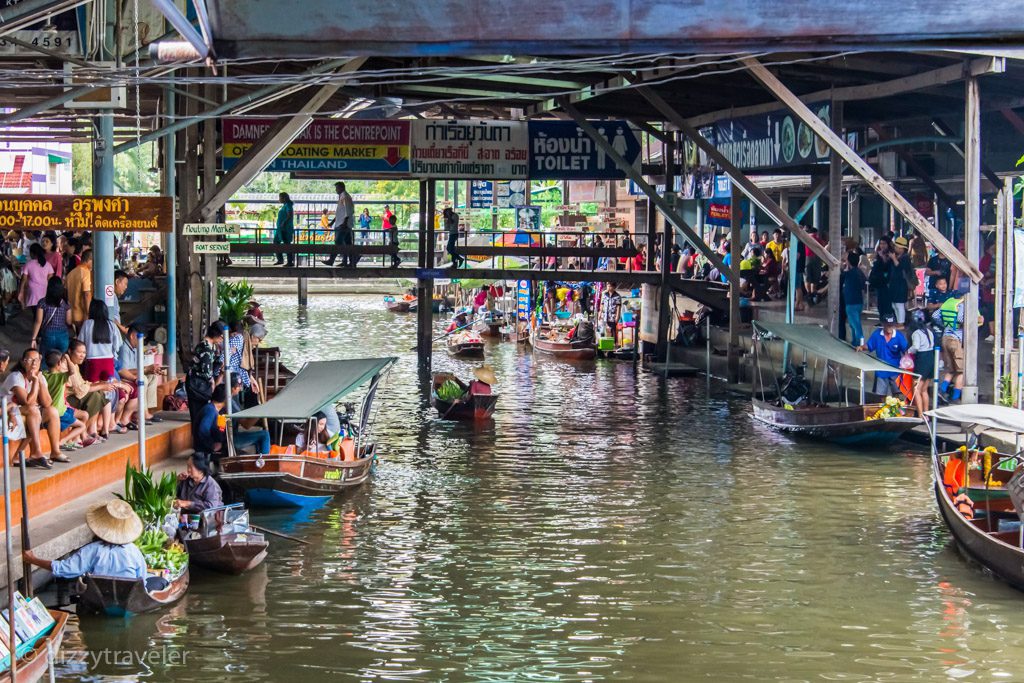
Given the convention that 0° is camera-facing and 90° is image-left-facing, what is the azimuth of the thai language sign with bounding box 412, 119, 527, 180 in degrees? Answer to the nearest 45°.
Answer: approximately 0°

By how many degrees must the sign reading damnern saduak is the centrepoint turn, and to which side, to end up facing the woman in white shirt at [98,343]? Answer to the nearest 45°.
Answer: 0° — it already faces them

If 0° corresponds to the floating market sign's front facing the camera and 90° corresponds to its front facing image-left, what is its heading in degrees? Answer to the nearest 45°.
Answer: approximately 0°

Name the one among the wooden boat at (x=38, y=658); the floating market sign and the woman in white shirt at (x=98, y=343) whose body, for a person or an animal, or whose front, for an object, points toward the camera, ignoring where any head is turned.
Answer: the floating market sign

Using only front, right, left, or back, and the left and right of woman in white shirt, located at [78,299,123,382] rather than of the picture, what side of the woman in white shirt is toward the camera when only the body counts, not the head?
back

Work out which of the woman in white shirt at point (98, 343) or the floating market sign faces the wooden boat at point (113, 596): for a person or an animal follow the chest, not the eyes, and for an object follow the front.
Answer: the floating market sign

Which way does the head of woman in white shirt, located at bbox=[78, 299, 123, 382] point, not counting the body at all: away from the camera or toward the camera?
away from the camera

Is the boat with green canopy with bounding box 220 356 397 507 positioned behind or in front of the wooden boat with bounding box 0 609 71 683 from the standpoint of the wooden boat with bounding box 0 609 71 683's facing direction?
in front

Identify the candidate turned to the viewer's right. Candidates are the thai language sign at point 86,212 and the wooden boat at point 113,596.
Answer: the wooden boat

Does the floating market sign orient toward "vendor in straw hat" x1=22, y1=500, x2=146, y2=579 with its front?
yes
